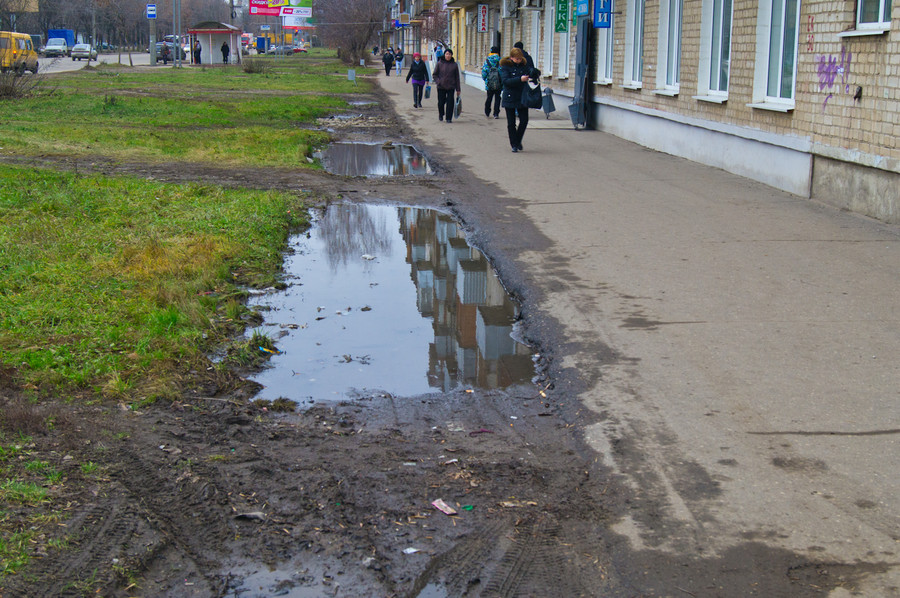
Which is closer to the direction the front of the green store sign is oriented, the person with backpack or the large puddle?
the large puddle

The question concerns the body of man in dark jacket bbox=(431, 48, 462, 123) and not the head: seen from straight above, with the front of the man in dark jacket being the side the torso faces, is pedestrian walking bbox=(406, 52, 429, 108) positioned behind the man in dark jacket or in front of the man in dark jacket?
behind

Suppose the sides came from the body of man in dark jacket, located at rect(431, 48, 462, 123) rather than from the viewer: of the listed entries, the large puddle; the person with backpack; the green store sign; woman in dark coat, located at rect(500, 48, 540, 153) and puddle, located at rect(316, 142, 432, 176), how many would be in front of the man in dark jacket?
3

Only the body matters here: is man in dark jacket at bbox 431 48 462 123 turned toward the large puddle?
yes
